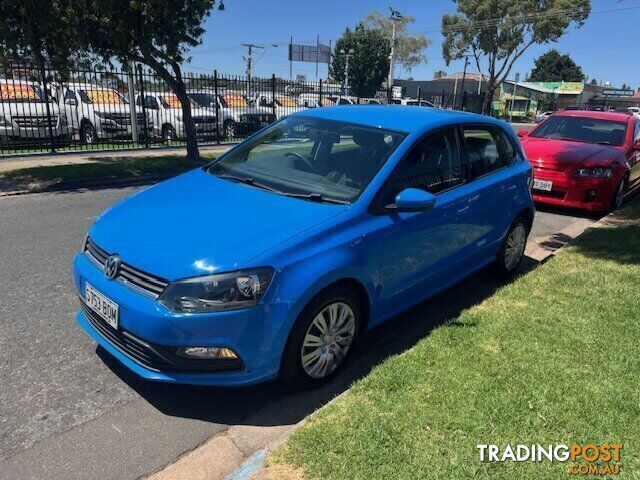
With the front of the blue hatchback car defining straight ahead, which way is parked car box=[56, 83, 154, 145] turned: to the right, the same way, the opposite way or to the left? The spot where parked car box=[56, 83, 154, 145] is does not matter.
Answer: to the left

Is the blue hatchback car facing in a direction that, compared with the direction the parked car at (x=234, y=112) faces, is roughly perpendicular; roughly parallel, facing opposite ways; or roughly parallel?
roughly perpendicular

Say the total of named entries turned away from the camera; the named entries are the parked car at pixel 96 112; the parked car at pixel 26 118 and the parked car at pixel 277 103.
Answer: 0

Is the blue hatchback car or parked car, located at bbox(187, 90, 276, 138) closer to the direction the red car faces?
the blue hatchback car

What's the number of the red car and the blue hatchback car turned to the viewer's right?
0

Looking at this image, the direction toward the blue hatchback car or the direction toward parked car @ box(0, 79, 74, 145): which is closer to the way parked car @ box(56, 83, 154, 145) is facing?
the blue hatchback car

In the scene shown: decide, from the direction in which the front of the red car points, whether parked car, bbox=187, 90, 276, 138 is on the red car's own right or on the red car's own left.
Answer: on the red car's own right

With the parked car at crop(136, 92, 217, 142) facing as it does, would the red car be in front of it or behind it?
in front

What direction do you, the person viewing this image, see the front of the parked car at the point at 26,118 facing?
facing the viewer and to the right of the viewer

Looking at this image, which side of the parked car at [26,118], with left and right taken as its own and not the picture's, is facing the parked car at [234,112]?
left

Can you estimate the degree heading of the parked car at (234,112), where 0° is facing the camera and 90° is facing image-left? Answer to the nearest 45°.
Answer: approximately 315°

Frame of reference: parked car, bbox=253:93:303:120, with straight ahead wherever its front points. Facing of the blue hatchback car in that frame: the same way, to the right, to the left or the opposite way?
to the right

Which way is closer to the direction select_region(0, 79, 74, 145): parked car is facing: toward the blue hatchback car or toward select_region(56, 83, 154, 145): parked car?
the blue hatchback car
